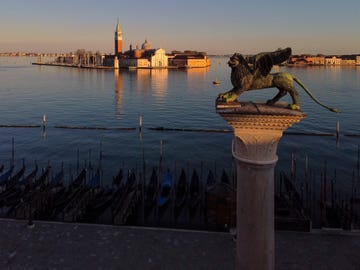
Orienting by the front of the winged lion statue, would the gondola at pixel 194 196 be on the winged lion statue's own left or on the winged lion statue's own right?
on the winged lion statue's own right

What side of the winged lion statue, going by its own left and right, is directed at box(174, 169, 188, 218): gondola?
right

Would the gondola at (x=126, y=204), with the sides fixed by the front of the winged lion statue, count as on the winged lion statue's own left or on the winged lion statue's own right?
on the winged lion statue's own right

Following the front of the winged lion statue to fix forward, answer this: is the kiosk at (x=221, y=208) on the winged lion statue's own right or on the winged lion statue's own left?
on the winged lion statue's own right

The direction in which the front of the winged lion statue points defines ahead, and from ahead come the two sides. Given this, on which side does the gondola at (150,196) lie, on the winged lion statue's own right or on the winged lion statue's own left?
on the winged lion statue's own right

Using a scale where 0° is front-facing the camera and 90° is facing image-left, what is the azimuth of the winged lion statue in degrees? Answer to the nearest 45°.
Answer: approximately 90°

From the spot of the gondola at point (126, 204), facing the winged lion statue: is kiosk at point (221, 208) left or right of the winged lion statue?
left
